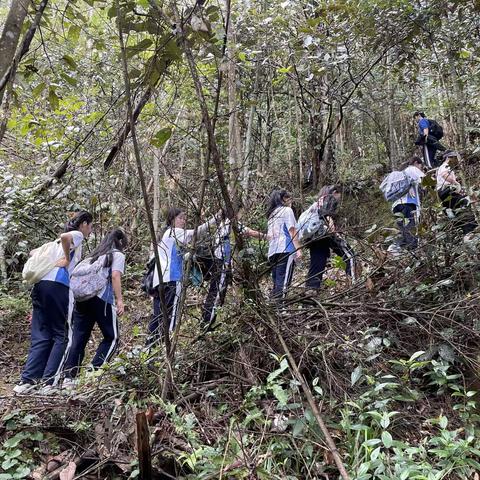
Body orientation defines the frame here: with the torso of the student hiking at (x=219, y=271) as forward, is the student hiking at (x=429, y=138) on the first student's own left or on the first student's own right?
on the first student's own left

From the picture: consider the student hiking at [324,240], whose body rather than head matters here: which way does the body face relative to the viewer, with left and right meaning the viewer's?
facing to the right of the viewer

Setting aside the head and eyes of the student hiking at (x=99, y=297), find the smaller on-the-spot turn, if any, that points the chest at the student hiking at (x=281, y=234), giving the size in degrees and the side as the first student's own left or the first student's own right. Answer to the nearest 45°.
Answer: approximately 45° to the first student's own right

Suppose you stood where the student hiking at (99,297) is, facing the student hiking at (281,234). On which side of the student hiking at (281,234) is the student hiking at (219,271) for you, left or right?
right

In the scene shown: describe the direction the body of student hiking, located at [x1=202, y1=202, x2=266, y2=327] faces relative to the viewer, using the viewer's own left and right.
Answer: facing to the right of the viewer

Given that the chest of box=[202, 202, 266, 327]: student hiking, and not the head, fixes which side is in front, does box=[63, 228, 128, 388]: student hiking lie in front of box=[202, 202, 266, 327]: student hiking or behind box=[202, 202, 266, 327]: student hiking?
behind

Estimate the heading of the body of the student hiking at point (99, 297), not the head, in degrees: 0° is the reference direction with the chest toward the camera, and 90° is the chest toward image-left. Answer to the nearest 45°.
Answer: approximately 225°

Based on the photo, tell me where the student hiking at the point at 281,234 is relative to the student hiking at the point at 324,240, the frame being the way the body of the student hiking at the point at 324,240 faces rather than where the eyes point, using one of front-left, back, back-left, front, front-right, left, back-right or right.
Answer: back
